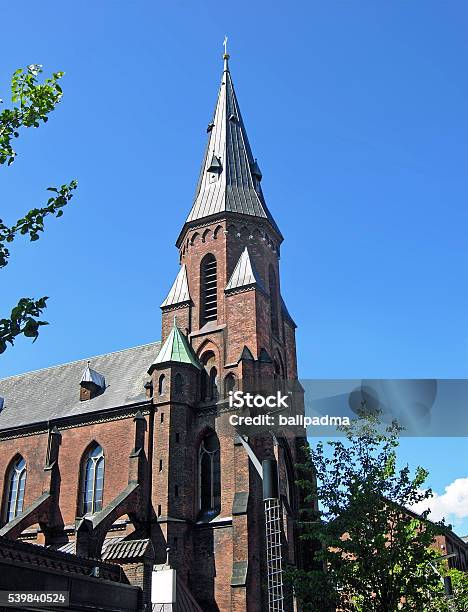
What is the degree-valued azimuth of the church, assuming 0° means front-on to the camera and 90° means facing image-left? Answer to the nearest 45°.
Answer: approximately 315°

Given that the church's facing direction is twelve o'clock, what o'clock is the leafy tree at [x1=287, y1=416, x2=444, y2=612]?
The leafy tree is roughly at 1 o'clock from the church.
